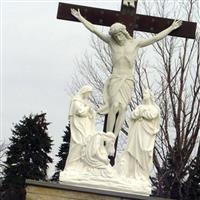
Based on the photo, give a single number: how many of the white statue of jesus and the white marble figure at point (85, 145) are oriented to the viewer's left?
0

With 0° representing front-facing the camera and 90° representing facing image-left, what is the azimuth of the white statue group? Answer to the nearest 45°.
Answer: approximately 0°

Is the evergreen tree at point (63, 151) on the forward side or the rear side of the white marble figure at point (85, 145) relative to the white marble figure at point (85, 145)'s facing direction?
on the rear side

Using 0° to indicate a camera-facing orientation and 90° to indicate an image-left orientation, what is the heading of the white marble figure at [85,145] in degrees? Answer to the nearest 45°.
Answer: approximately 315°

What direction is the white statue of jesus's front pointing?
toward the camera

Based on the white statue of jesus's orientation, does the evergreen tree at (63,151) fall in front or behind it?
behind
